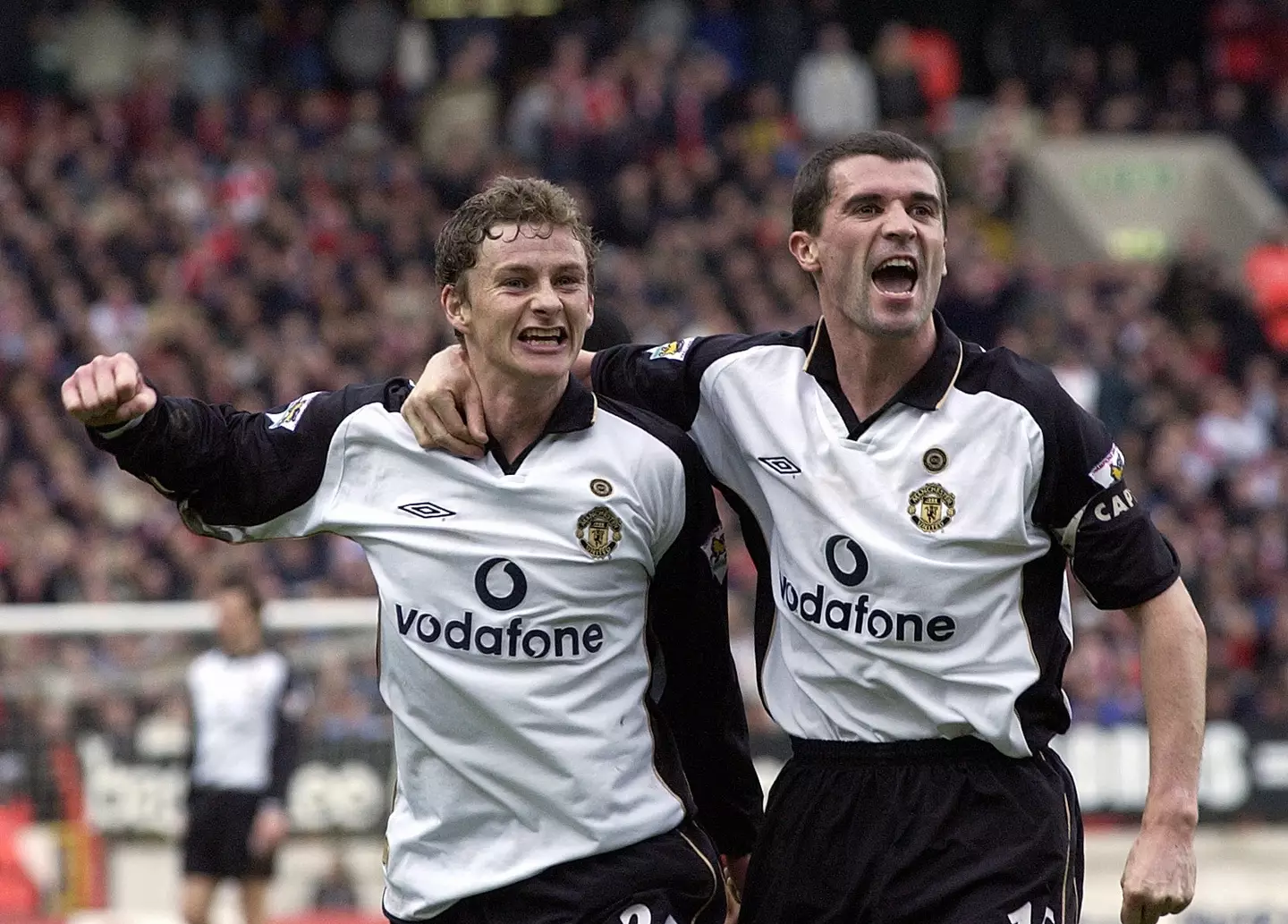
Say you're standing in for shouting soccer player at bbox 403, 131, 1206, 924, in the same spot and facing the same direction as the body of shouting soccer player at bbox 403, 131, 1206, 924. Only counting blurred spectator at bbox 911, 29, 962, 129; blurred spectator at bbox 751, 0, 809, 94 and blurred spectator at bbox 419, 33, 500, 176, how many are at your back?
3

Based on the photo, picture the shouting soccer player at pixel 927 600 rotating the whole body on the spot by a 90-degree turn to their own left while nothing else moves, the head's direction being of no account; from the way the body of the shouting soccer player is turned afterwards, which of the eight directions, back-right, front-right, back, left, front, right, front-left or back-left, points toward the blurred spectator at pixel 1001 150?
left

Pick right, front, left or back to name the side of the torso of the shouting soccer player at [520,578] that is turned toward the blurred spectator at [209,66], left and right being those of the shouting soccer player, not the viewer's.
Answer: back

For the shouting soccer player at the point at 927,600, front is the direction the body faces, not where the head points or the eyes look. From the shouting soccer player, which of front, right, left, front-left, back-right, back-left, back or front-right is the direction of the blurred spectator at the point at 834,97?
back

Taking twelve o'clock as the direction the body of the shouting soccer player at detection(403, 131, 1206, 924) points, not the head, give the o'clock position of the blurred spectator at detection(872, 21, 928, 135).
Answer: The blurred spectator is roughly at 6 o'clock from the shouting soccer player.

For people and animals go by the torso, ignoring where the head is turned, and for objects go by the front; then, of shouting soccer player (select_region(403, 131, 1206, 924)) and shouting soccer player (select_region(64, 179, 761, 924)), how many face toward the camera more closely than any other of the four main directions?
2

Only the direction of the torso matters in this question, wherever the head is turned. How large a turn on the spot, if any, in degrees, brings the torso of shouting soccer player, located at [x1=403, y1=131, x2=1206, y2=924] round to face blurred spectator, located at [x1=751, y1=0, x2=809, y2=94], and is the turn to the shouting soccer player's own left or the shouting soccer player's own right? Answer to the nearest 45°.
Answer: approximately 180°

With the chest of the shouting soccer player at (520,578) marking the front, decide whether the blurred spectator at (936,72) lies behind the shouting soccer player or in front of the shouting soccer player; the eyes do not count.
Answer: behind

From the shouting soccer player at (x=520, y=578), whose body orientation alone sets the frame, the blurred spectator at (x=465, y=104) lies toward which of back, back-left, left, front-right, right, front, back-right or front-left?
back

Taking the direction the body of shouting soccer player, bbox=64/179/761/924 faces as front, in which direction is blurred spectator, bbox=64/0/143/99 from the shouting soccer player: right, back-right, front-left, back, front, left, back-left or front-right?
back

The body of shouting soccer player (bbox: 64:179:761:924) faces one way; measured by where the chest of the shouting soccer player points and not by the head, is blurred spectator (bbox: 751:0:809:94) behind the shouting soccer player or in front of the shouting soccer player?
behind

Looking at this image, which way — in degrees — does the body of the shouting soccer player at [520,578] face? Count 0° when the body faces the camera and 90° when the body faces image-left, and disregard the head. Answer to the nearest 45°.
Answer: approximately 0°

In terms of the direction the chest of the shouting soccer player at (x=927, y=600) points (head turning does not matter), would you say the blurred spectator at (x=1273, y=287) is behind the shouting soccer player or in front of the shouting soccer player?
behind
